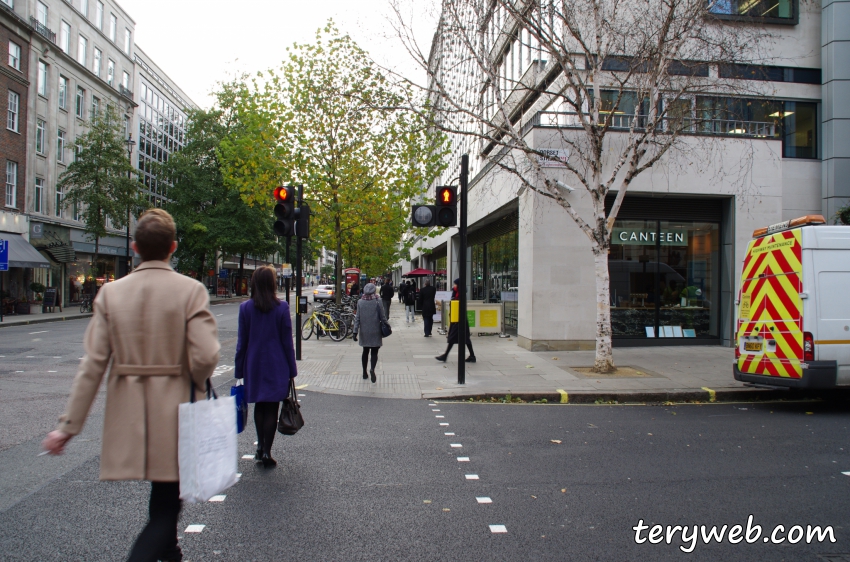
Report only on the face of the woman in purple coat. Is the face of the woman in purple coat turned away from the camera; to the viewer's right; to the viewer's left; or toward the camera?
away from the camera

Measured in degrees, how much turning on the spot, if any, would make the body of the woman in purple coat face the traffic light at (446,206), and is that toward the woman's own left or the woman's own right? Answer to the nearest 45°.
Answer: approximately 45° to the woman's own right

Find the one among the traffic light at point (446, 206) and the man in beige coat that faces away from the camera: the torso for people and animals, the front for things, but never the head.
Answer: the man in beige coat

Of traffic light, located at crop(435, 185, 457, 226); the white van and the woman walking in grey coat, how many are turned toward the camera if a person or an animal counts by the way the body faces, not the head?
1

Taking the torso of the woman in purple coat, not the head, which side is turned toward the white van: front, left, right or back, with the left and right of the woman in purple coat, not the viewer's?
right

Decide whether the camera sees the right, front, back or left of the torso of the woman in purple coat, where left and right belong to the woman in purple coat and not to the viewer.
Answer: back

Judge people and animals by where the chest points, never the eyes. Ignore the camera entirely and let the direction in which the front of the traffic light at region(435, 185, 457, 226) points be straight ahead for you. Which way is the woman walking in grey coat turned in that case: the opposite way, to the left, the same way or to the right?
the opposite way

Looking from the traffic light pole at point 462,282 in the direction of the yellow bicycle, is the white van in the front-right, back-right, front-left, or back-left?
back-right

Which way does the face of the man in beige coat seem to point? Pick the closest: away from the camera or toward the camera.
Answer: away from the camera

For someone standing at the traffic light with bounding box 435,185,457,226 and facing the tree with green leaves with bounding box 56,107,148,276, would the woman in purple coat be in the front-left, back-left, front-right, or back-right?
back-left

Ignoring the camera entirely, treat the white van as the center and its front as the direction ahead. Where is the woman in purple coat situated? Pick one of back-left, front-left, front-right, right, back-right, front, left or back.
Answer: back

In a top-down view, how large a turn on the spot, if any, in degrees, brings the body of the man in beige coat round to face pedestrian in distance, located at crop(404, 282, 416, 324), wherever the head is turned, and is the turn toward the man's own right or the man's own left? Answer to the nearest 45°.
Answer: approximately 45° to the man's own right

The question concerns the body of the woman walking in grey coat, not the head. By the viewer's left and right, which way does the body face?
facing away from the viewer
